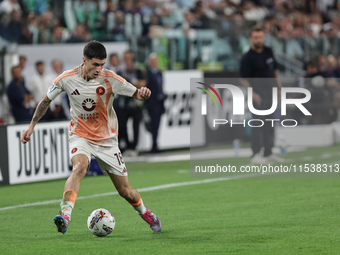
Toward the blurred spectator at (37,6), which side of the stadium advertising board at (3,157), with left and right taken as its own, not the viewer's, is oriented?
back

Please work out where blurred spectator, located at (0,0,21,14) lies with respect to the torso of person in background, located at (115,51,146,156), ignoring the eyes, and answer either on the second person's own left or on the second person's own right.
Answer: on the second person's own right

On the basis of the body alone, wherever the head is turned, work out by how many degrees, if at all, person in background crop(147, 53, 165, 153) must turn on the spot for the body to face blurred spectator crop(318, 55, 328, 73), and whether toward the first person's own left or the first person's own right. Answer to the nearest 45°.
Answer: approximately 90° to the first person's own left

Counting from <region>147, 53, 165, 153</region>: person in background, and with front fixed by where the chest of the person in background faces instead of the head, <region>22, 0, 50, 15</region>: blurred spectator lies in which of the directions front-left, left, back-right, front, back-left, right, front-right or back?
back

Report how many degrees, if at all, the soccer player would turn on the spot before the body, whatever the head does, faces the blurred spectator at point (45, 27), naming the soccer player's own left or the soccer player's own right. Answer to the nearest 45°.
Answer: approximately 180°

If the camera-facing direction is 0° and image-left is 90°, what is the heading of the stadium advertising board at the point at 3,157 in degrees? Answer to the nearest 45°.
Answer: approximately 0°

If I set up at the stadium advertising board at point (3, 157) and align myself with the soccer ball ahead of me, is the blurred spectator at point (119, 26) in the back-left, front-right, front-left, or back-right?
back-left

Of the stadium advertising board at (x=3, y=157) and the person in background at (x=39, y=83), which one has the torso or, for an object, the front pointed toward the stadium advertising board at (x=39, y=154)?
the person in background

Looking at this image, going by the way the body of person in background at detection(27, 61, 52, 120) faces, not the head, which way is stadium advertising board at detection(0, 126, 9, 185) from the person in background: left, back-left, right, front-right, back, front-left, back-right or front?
front

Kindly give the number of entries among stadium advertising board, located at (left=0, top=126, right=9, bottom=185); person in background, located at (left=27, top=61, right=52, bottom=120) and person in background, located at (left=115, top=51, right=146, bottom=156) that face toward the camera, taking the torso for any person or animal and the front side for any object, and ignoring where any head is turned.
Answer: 3
